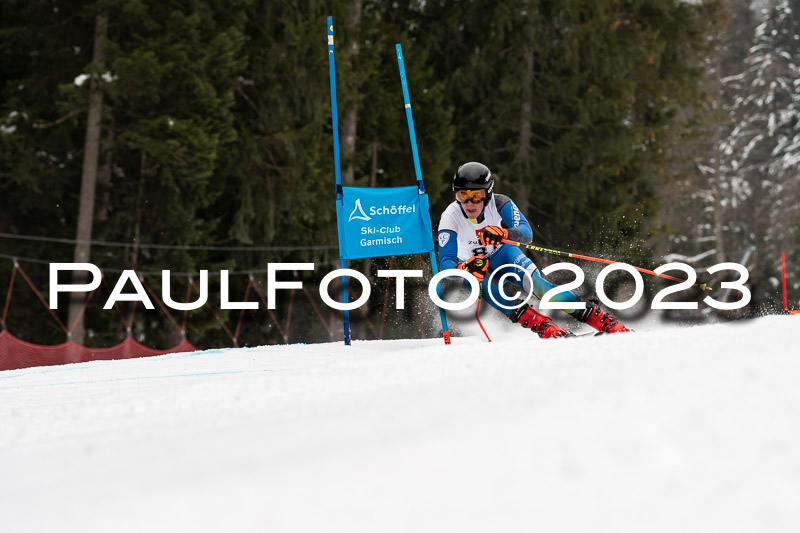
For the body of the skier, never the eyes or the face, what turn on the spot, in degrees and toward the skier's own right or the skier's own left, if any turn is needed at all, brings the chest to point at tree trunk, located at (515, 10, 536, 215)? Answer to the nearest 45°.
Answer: approximately 180°

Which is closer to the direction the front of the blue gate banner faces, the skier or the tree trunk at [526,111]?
the skier

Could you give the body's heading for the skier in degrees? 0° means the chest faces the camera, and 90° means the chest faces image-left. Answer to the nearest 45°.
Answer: approximately 0°

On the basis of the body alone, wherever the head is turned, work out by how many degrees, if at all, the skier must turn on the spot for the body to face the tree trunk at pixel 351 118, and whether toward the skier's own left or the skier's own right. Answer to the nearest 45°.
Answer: approximately 180°

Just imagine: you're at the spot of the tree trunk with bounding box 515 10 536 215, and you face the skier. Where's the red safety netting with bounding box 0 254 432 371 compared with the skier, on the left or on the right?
right

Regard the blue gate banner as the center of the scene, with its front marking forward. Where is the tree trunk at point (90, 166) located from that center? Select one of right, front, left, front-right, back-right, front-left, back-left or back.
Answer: back-right

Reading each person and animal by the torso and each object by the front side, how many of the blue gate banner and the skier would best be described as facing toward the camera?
2

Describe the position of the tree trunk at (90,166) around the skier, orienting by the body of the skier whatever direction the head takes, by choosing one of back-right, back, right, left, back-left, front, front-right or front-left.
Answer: back-right
